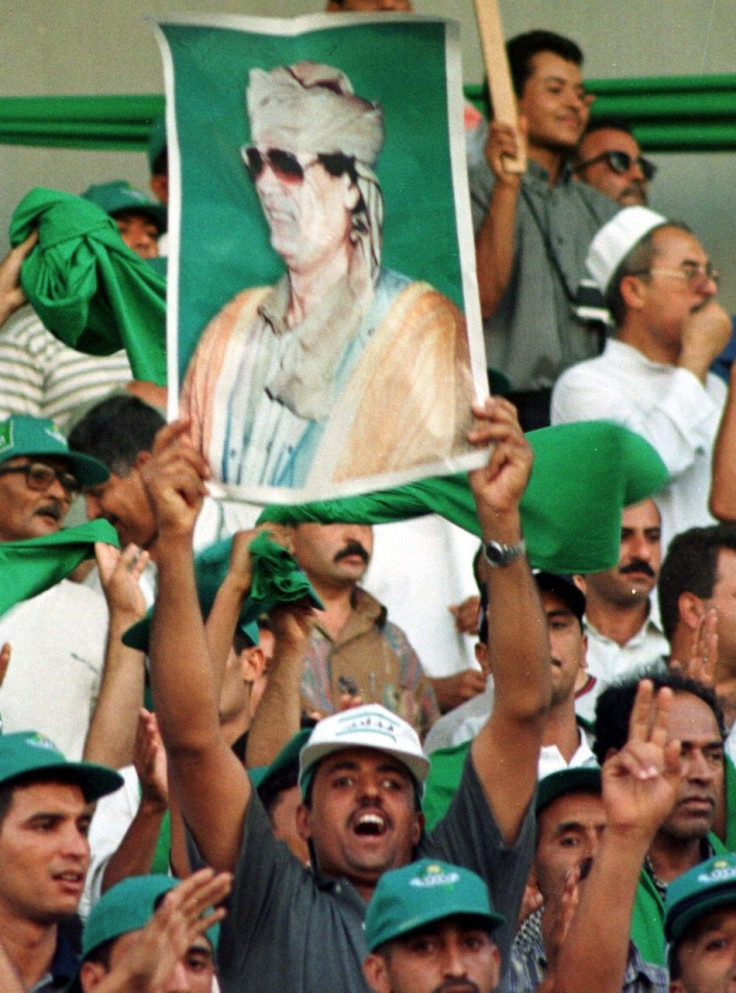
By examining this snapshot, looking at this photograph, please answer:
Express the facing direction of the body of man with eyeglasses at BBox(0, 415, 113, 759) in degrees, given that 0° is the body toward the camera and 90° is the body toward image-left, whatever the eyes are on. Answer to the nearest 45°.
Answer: approximately 315°

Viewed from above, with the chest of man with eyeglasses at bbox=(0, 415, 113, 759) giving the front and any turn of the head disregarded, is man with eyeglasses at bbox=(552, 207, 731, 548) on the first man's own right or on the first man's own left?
on the first man's own left
